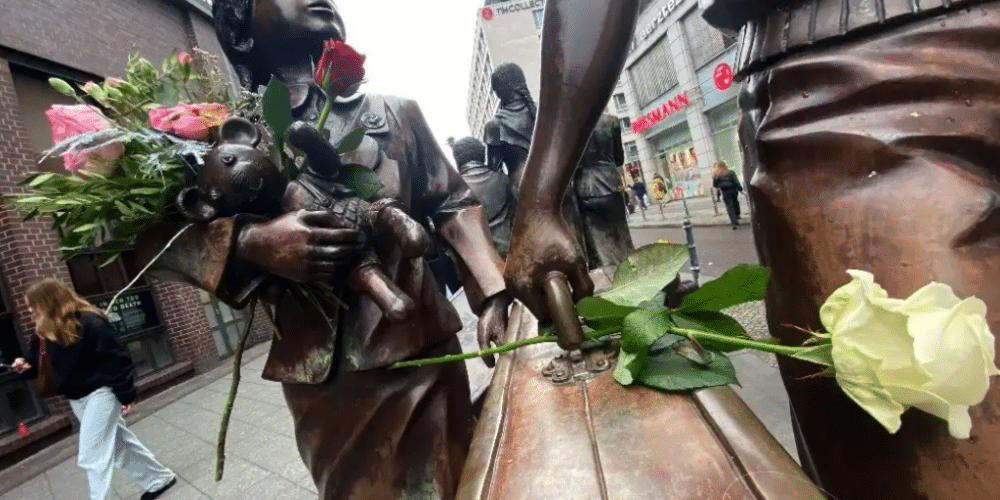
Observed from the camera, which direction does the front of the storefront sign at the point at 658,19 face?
facing the viewer and to the left of the viewer

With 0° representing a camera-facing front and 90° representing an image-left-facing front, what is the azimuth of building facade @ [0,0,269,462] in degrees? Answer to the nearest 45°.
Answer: approximately 315°

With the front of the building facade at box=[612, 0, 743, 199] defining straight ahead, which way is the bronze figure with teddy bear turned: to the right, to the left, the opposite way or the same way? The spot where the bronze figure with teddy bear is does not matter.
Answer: to the left

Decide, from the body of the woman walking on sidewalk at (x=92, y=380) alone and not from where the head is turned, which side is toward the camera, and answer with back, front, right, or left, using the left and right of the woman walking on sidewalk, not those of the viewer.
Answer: left

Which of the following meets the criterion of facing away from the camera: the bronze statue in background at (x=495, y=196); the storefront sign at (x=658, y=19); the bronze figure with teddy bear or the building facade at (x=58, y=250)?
the bronze statue in background

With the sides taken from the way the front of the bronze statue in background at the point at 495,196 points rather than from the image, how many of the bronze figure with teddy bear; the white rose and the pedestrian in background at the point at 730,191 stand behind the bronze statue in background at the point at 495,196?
2

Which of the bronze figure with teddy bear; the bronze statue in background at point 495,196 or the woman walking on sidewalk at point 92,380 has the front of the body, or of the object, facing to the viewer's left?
the woman walking on sidewalk

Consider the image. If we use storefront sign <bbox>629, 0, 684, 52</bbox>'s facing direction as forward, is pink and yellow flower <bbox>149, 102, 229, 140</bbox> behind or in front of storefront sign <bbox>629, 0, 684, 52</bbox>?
in front

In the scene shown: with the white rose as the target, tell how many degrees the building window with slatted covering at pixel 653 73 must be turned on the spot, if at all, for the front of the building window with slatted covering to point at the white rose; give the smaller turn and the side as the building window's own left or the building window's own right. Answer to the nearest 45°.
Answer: approximately 45° to the building window's own left

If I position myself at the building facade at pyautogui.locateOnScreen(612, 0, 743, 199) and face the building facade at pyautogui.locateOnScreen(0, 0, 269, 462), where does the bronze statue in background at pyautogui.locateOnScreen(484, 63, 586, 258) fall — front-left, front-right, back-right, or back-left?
front-left

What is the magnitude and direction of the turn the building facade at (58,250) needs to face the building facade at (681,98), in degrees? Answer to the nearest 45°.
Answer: approximately 45° to its left

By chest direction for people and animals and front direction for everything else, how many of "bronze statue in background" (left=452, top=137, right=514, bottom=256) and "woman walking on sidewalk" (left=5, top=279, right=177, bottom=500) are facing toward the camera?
0

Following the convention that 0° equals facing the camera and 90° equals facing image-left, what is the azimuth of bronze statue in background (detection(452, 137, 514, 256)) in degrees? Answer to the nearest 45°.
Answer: approximately 180°

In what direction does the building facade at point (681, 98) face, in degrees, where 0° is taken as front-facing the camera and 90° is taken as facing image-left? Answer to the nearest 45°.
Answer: approximately 45°

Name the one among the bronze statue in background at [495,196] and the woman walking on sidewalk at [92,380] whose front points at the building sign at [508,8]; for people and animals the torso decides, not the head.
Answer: the bronze statue in background
